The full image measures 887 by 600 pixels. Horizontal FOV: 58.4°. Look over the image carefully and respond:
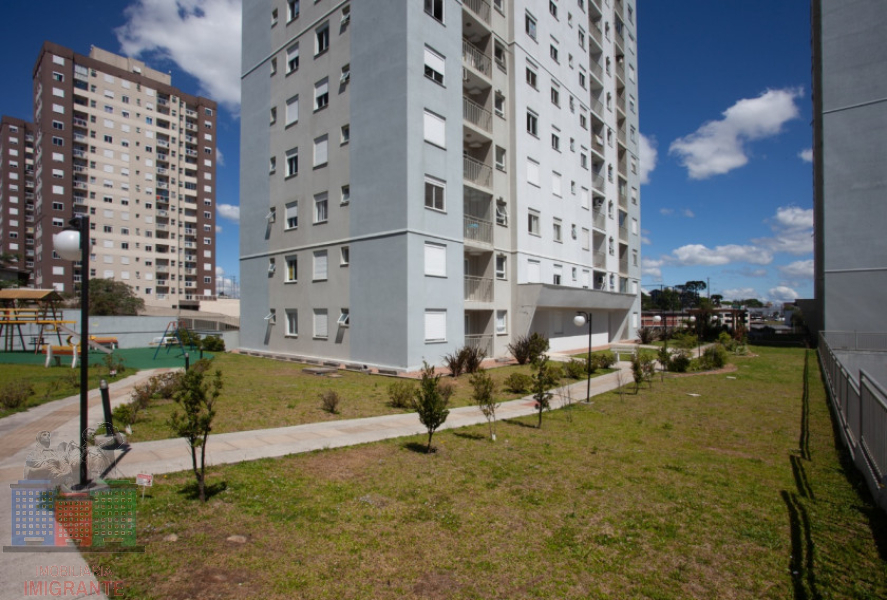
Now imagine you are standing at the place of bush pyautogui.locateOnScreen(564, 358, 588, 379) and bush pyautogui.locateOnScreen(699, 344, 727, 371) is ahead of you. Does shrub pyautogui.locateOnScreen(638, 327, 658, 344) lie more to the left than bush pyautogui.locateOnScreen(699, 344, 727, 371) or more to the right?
left

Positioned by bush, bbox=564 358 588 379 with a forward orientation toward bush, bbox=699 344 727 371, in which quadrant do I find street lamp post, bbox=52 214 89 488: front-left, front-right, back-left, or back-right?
back-right

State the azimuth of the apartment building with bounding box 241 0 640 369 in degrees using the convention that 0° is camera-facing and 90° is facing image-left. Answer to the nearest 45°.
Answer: approximately 315°

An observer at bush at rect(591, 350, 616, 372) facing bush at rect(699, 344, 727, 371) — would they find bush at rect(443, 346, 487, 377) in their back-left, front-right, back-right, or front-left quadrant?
back-right

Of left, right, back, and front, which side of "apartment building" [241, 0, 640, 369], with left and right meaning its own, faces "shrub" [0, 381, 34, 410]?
right

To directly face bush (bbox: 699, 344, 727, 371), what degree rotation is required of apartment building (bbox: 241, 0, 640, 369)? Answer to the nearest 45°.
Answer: approximately 45° to its left
